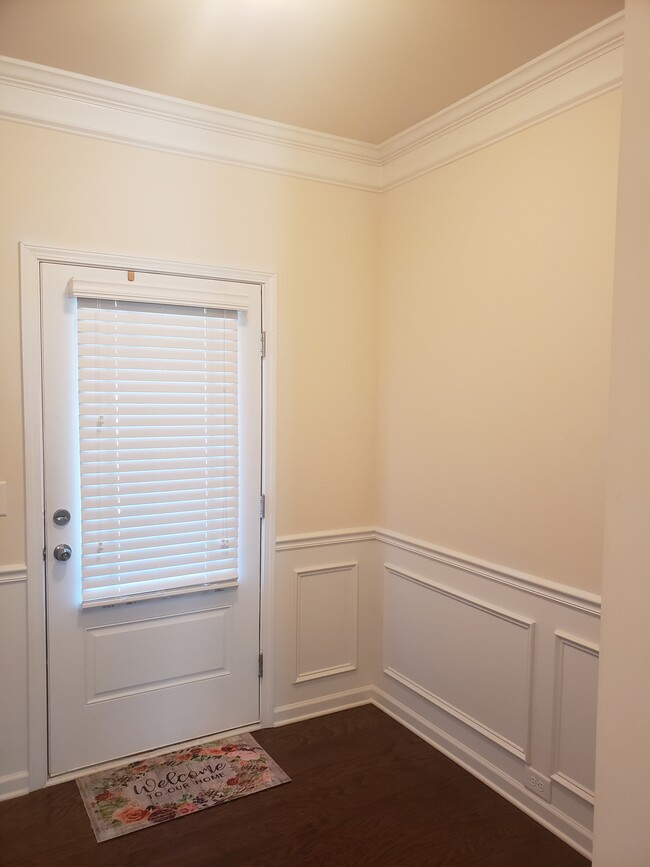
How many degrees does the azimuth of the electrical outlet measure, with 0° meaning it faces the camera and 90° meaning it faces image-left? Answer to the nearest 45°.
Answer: approximately 45°

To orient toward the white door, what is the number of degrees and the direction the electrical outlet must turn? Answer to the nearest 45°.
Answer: approximately 45° to its right

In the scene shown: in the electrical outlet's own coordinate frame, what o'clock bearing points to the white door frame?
The white door frame is roughly at 1 o'clock from the electrical outlet.

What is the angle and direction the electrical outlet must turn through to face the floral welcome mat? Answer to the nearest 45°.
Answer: approximately 45° to its right
